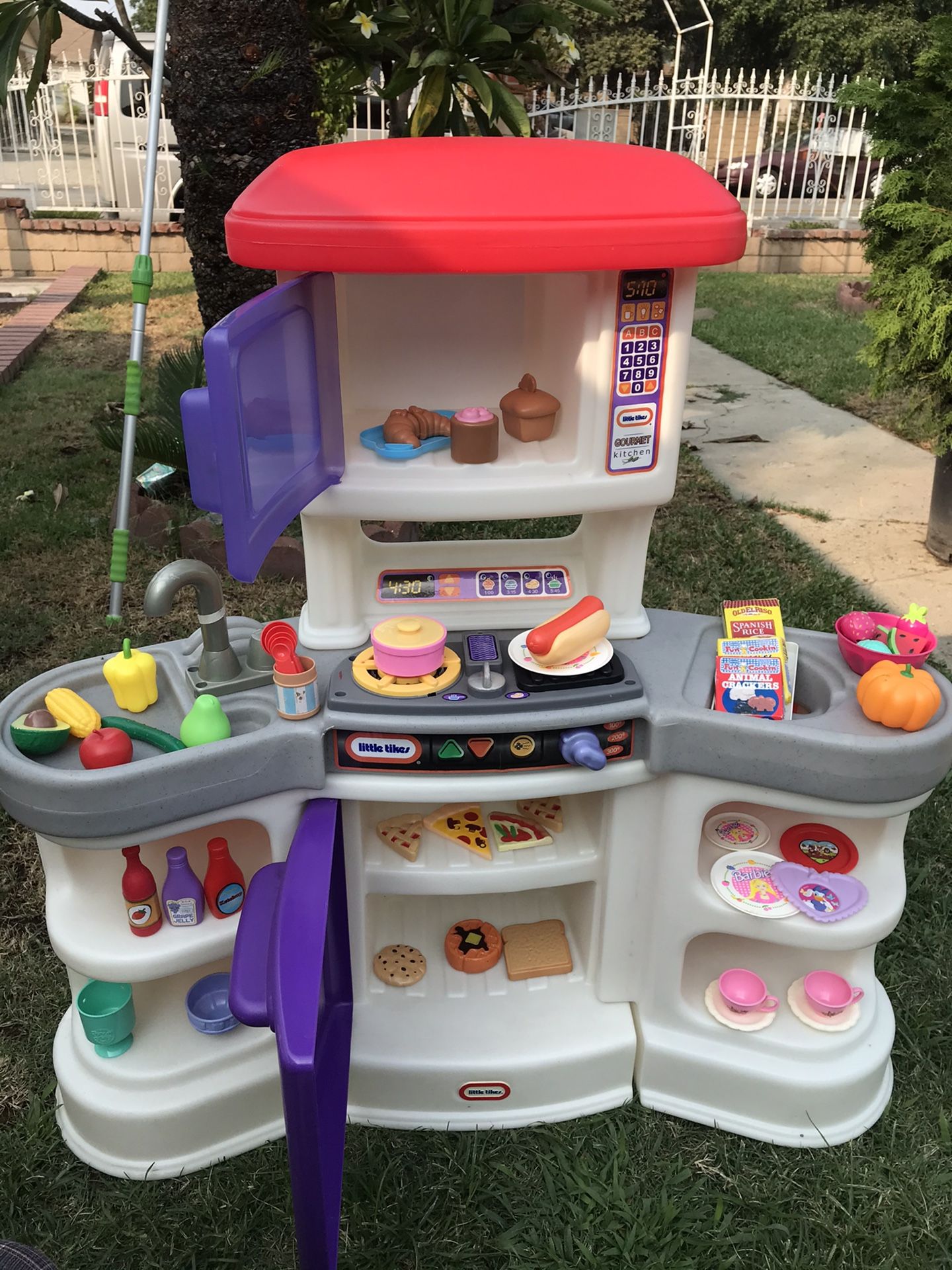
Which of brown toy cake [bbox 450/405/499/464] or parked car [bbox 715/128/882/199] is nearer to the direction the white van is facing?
the parked car

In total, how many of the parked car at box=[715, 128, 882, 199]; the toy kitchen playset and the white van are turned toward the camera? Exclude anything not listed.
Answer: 1

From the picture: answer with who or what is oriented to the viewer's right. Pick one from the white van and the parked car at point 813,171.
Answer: the white van

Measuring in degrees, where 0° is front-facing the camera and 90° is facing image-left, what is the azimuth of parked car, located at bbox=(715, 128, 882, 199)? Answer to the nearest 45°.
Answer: approximately 90°

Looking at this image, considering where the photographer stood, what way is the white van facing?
facing to the right of the viewer

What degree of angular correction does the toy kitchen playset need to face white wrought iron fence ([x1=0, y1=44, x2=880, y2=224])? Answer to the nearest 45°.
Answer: approximately 180°

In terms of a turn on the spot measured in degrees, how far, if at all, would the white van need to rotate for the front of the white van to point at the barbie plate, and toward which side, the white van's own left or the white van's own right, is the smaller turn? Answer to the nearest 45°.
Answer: approximately 90° to the white van's own right

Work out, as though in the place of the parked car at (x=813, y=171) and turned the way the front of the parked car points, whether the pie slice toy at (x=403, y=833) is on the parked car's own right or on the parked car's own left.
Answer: on the parked car's own left

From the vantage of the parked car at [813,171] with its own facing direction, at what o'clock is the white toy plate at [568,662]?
The white toy plate is roughly at 9 o'clock from the parked car.

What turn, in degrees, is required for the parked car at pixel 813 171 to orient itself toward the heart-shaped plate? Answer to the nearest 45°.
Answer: approximately 90° to its left

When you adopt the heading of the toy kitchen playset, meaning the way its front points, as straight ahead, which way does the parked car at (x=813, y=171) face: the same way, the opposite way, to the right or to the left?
to the right

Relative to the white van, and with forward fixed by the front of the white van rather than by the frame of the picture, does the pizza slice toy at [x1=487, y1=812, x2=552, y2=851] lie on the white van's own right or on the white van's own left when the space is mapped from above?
on the white van's own right
